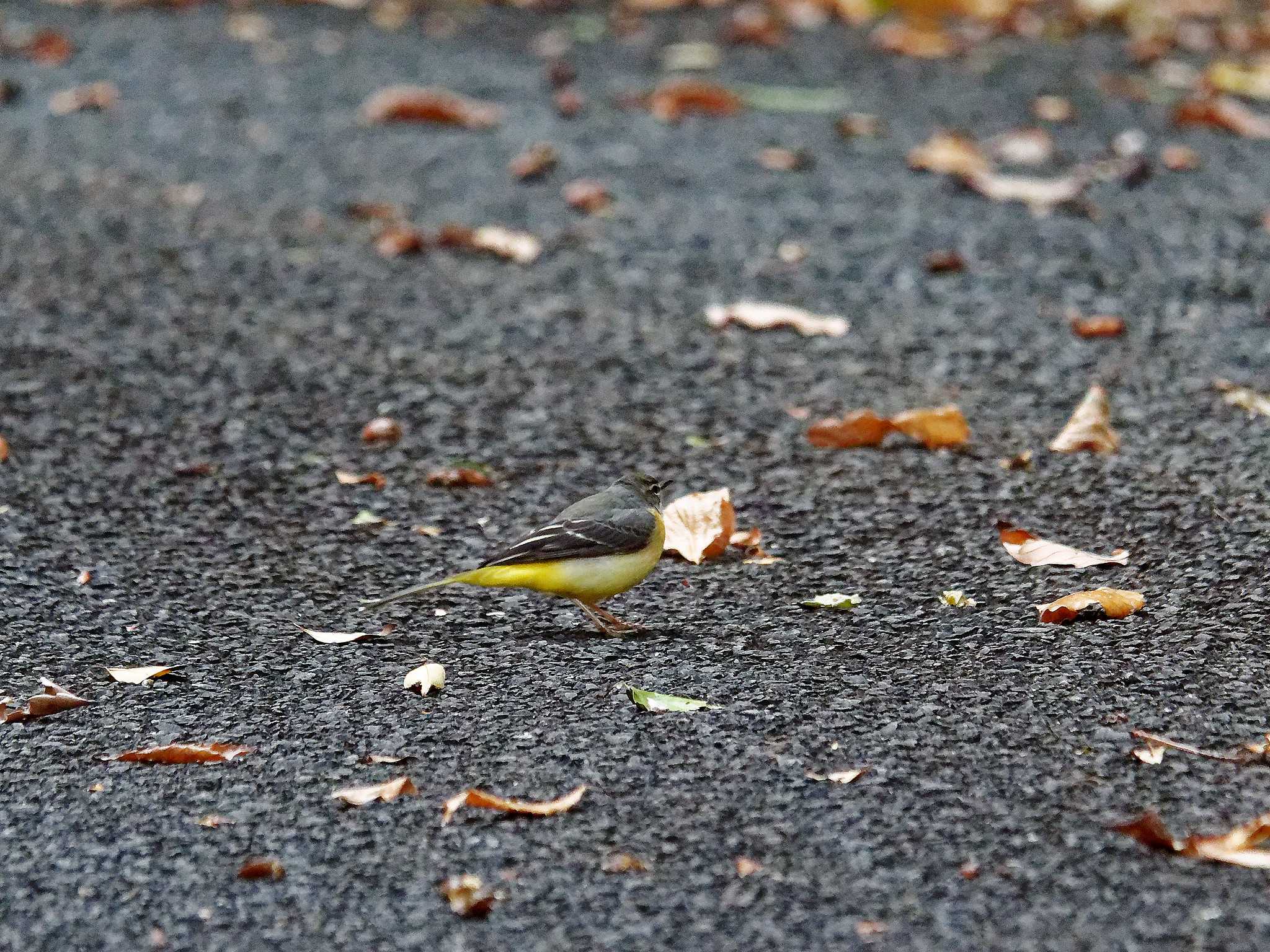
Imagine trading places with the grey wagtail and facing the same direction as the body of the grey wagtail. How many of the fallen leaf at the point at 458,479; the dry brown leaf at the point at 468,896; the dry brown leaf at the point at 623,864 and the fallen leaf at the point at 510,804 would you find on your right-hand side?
3

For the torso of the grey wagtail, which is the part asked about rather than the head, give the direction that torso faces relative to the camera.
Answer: to the viewer's right

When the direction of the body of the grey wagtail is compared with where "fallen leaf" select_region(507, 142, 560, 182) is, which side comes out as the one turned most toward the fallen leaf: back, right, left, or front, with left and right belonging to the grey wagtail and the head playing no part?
left

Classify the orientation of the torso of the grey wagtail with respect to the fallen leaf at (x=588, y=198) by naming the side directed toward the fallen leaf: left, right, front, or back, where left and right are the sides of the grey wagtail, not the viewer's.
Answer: left

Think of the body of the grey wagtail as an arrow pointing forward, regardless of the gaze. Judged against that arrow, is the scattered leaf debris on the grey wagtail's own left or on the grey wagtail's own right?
on the grey wagtail's own left

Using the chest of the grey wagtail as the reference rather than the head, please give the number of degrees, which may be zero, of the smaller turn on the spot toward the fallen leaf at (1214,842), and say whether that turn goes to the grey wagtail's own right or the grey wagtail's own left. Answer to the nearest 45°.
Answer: approximately 45° to the grey wagtail's own right

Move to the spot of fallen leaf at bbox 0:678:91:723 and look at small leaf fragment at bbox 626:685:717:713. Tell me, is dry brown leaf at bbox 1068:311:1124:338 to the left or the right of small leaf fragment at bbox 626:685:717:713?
left

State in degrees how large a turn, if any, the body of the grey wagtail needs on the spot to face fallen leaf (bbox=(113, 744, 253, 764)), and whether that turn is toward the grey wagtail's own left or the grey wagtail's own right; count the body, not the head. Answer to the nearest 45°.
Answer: approximately 135° to the grey wagtail's own right

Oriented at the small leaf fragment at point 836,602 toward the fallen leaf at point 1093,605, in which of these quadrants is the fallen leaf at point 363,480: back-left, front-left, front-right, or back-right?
back-left

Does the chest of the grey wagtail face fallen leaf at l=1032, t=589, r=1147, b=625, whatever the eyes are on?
yes
